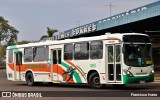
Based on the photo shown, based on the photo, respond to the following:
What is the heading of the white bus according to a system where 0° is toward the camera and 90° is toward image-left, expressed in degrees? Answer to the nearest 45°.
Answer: approximately 315°
